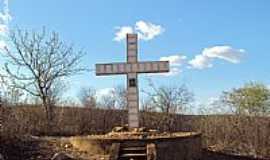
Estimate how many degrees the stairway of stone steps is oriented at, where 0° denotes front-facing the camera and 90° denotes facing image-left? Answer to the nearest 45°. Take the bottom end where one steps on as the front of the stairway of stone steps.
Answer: approximately 0°

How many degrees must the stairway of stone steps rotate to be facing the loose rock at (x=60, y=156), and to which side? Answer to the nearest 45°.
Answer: approximately 90° to its right
